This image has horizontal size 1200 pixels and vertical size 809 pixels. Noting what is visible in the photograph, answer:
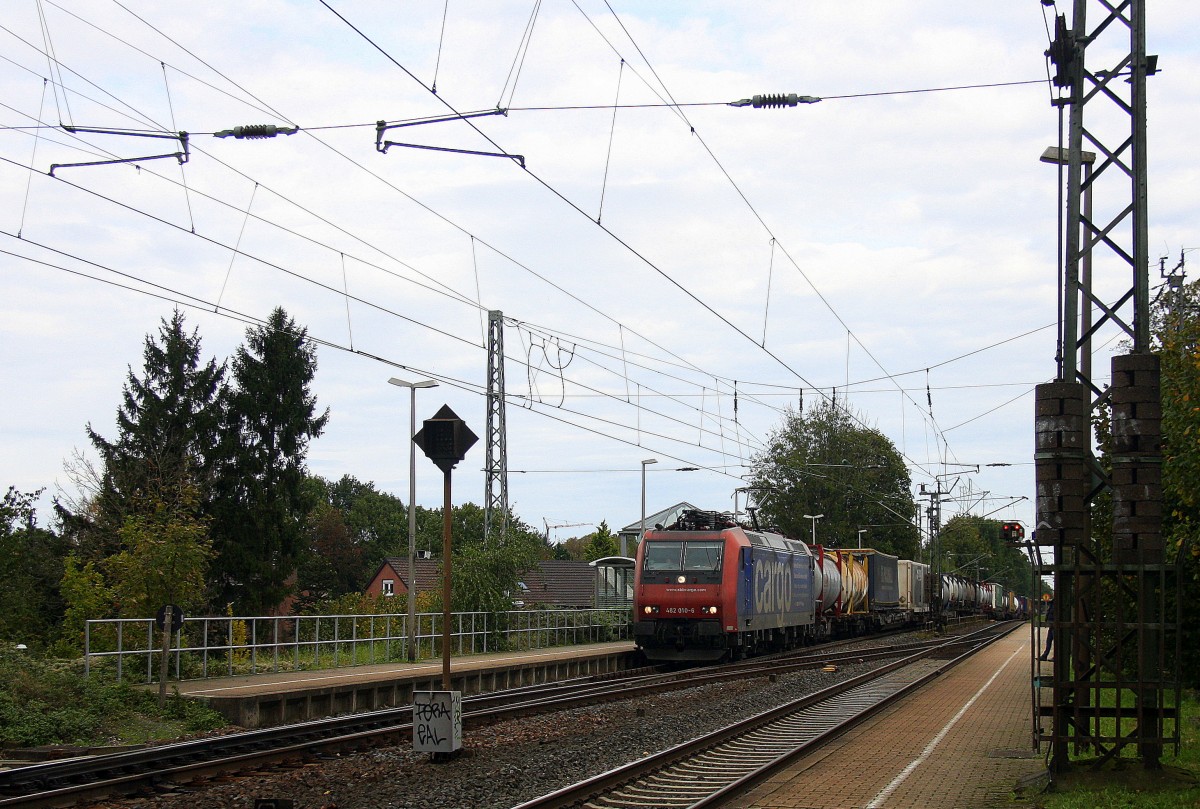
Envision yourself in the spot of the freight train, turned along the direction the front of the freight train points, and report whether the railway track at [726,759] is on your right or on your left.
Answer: on your left

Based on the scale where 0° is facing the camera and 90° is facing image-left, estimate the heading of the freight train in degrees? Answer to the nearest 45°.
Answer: approximately 45°

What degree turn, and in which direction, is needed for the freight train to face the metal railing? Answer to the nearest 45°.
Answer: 0° — it already faces it
